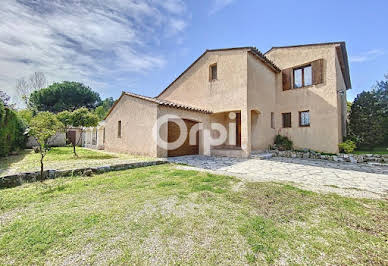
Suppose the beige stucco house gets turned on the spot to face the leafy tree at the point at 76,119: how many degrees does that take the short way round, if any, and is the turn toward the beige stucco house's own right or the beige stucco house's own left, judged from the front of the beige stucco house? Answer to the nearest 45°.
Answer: approximately 90° to the beige stucco house's own right

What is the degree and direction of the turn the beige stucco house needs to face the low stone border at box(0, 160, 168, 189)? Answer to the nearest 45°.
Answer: approximately 45° to its right

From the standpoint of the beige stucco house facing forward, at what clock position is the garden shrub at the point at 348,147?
The garden shrub is roughly at 9 o'clock from the beige stucco house.

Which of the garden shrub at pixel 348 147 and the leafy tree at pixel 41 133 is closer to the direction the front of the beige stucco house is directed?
the leafy tree

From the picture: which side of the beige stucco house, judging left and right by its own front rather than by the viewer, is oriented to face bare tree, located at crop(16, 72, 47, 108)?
right

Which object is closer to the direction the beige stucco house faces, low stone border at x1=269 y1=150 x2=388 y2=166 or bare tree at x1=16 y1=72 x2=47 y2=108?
the low stone border

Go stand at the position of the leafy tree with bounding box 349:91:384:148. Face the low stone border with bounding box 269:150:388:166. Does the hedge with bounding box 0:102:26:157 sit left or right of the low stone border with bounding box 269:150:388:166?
right

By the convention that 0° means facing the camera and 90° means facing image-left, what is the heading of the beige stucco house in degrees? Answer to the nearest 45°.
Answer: approximately 0°

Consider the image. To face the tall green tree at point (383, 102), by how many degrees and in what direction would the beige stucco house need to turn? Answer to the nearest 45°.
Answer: approximately 135° to its left

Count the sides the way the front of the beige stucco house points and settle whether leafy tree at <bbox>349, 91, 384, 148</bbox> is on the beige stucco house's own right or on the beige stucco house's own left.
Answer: on the beige stucco house's own left
